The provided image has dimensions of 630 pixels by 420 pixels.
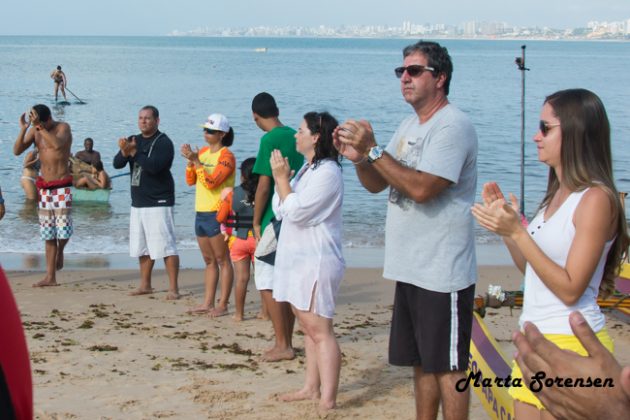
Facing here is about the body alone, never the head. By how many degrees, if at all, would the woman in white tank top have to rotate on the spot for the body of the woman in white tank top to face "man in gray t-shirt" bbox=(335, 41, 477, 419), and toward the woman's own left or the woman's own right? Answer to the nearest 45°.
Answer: approximately 45° to the woman's own right

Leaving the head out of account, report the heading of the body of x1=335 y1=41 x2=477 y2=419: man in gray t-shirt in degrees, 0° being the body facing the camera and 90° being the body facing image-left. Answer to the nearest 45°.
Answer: approximately 45°

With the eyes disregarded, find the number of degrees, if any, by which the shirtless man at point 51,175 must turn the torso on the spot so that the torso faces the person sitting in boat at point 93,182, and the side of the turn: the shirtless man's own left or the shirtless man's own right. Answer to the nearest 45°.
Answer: approximately 135° to the shirtless man's own right

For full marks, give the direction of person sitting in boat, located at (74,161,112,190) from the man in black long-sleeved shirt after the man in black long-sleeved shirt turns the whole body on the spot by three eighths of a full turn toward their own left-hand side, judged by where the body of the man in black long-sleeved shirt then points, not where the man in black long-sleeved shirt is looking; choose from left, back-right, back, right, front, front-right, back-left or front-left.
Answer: left

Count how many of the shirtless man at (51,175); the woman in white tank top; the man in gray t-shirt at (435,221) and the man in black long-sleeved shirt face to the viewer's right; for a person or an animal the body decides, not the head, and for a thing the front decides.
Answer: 0

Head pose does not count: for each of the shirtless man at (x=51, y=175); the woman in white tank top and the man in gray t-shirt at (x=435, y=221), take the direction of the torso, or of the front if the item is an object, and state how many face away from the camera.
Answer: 0

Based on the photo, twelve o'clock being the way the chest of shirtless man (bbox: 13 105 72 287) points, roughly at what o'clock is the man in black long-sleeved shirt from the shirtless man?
The man in black long-sleeved shirt is roughly at 9 o'clock from the shirtless man.

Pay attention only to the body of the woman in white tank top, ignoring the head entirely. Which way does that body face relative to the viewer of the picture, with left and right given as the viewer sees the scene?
facing to the left of the viewer

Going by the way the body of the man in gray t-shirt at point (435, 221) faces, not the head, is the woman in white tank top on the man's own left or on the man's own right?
on the man's own left

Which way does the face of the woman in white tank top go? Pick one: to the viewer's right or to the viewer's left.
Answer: to the viewer's left

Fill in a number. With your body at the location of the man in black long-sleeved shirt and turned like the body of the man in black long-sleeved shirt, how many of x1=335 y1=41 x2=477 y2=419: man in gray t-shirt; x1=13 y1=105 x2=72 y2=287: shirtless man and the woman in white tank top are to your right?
1

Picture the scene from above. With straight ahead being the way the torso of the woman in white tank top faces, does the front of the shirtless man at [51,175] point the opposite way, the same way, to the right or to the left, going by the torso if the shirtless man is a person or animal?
to the left

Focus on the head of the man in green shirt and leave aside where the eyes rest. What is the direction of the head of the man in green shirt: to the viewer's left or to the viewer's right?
to the viewer's left
